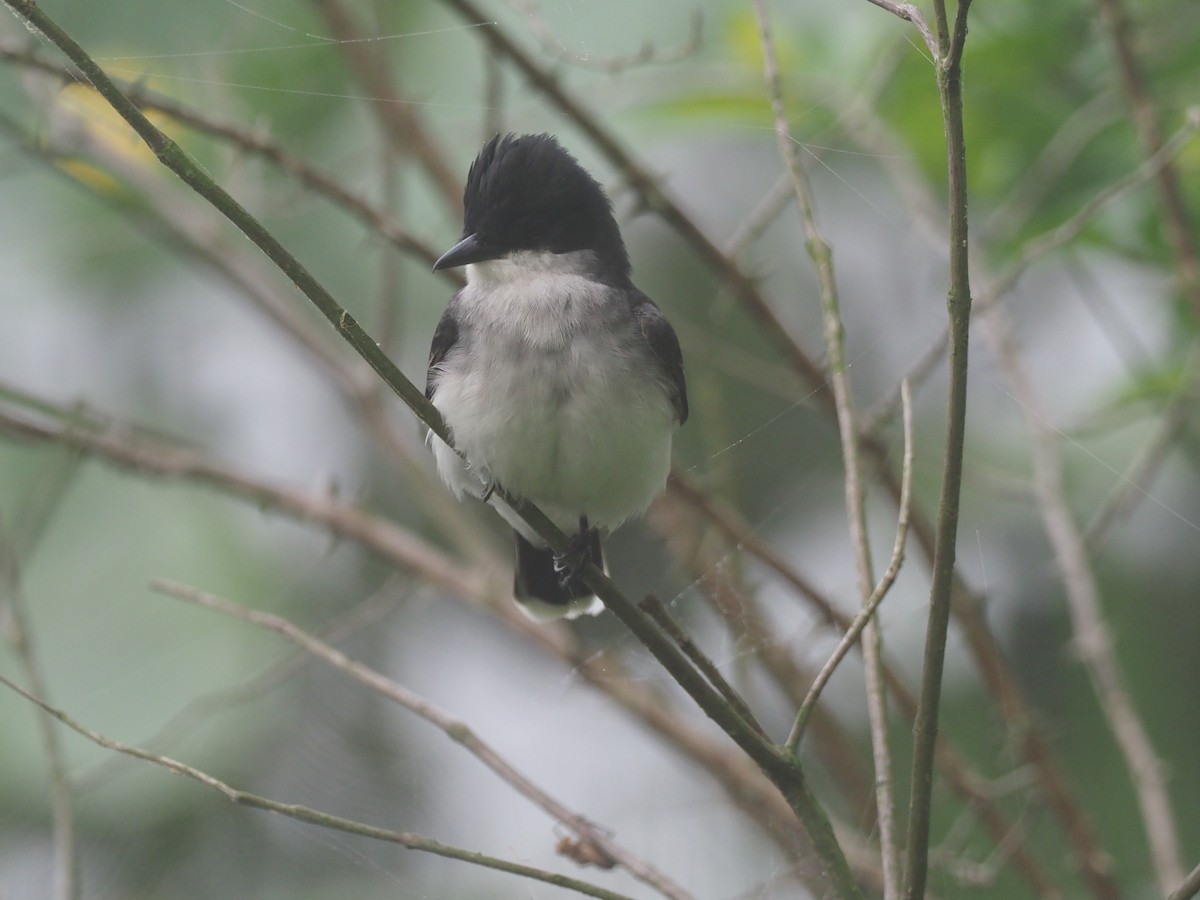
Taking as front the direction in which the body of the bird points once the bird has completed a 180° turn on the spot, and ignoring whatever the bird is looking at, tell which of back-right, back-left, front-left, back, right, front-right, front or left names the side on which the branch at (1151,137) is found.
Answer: right

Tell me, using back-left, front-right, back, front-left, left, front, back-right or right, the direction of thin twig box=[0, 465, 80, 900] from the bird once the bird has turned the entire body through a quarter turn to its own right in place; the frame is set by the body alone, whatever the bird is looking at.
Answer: front

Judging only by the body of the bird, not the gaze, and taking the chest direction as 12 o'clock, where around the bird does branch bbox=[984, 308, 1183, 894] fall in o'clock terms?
The branch is roughly at 8 o'clock from the bird.

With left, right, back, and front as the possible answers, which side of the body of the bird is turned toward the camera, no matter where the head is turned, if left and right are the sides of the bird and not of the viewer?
front

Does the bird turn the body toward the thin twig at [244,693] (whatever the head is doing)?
no

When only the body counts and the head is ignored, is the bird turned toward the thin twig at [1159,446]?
no

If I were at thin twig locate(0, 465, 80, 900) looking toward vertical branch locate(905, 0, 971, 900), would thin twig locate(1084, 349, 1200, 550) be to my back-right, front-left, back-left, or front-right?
front-left
